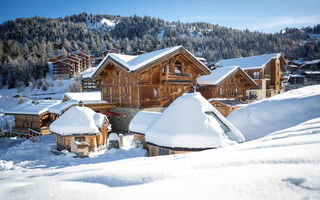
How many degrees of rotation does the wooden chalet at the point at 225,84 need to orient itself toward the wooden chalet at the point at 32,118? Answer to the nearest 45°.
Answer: approximately 90° to its right

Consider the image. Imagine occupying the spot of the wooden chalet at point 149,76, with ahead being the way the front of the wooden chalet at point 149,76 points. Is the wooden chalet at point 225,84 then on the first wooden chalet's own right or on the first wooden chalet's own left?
on the first wooden chalet's own left

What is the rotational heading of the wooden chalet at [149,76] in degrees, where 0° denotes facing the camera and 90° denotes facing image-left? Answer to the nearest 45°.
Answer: approximately 315°

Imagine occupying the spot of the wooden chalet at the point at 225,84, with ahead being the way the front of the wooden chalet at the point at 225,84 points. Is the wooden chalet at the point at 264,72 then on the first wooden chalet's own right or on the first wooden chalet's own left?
on the first wooden chalet's own left

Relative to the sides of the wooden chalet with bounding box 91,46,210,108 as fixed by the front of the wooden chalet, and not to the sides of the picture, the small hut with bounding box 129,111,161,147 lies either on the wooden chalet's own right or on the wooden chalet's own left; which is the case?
on the wooden chalet's own right

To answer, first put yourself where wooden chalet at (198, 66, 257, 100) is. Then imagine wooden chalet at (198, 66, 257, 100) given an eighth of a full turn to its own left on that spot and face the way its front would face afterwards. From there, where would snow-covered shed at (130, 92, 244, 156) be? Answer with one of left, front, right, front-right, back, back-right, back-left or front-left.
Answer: right
